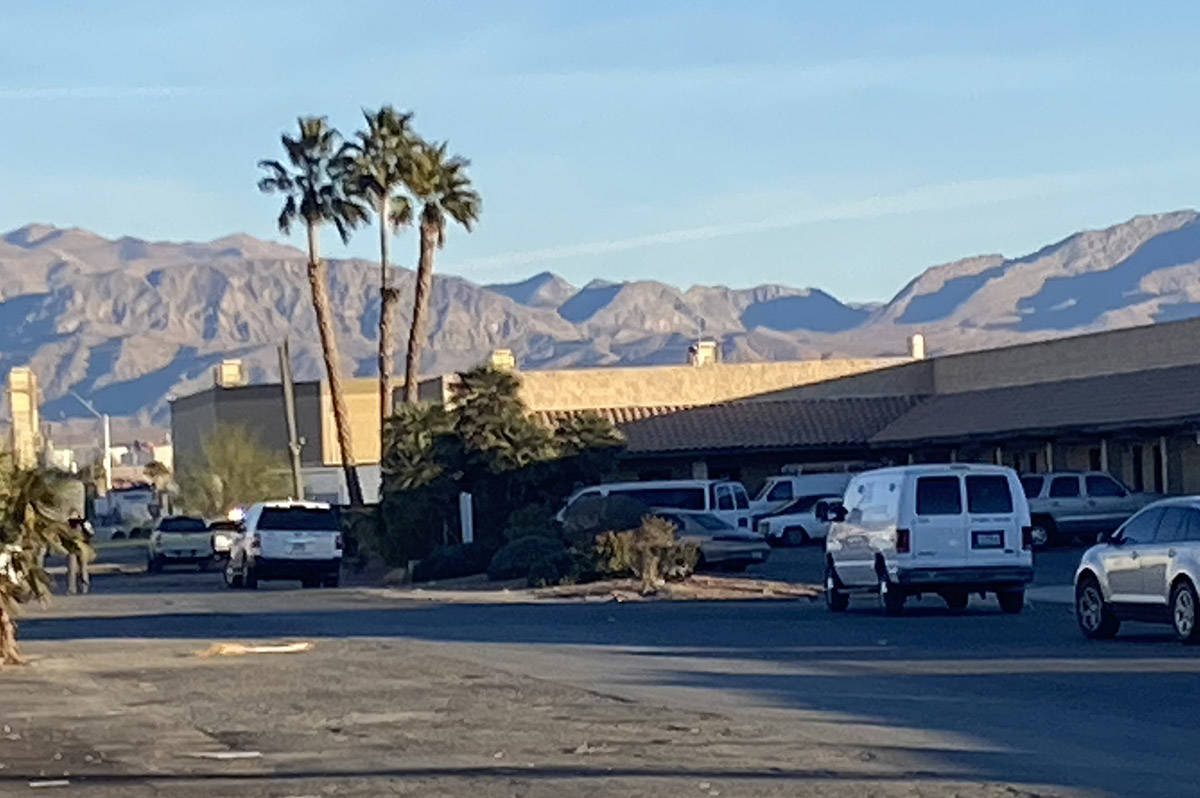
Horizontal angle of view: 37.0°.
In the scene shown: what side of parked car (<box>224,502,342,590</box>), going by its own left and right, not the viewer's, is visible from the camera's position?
back

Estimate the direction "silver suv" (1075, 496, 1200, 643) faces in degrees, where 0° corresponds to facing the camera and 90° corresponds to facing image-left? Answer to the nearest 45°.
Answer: approximately 135°

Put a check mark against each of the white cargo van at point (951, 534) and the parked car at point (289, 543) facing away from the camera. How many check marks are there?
2

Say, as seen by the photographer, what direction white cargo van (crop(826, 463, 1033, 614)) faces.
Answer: facing away from the viewer
